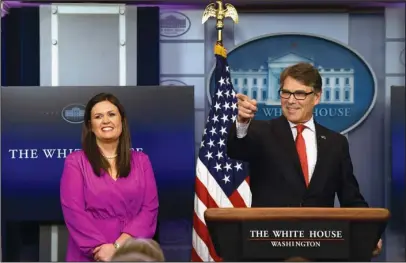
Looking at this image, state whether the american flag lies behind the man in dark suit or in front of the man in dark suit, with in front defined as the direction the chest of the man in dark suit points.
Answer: behind

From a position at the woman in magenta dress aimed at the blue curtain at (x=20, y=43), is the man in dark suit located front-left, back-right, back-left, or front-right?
back-right

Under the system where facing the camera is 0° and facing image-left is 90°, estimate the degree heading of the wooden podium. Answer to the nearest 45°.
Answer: approximately 0°

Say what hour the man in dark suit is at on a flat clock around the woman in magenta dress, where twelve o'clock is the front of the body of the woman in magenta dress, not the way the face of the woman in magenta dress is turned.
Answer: The man in dark suit is roughly at 10 o'clock from the woman in magenta dress.

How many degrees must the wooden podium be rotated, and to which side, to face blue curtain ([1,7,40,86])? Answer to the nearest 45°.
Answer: approximately 135° to its right

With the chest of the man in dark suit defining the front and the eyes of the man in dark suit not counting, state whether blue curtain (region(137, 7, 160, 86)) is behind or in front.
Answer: behind

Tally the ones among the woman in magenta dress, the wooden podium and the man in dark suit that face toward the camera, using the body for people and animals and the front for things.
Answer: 3

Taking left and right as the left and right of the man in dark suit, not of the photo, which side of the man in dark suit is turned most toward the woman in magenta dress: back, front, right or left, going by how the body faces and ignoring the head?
right
